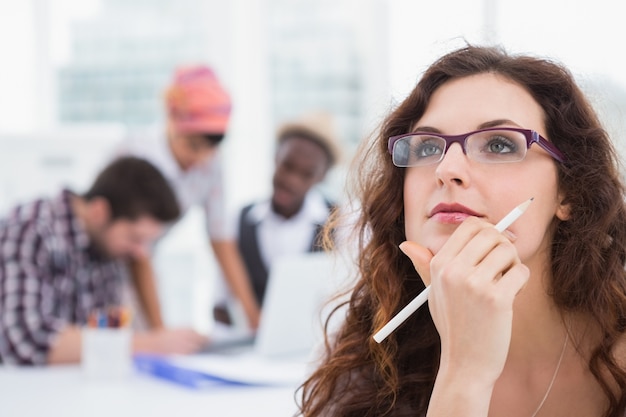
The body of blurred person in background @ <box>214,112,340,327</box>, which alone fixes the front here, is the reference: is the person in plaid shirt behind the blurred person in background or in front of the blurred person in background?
in front

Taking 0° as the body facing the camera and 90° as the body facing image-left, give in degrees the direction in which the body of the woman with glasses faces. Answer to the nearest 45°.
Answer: approximately 45°

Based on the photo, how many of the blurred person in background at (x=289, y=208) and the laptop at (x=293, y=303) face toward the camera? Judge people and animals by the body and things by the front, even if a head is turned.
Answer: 1

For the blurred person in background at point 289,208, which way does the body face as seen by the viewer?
toward the camera

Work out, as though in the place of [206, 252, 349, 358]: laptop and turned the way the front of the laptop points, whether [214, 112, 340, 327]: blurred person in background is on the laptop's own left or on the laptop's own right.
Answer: on the laptop's own right

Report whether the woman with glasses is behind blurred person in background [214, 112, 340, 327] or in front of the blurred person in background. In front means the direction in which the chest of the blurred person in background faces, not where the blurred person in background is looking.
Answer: in front

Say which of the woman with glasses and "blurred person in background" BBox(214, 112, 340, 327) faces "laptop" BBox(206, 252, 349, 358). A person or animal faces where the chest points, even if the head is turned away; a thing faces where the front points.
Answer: the blurred person in background

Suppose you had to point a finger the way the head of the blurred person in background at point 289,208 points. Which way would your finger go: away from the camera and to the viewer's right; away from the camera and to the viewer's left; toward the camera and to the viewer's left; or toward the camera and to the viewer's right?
toward the camera and to the viewer's left

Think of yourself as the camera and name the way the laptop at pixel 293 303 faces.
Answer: facing away from the viewer and to the left of the viewer
